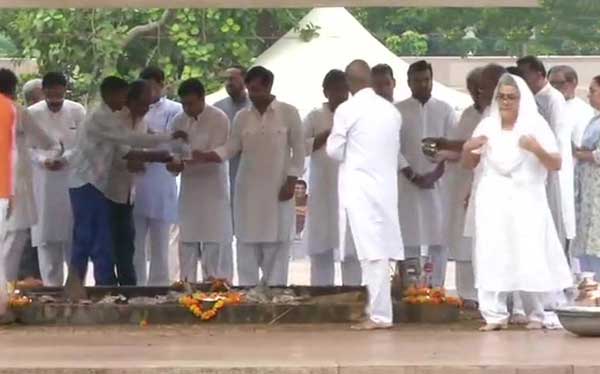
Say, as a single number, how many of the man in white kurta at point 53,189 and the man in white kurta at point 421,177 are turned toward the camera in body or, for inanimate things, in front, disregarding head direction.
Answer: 2

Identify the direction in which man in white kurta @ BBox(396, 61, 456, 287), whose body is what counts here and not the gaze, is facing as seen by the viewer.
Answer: toward the camera

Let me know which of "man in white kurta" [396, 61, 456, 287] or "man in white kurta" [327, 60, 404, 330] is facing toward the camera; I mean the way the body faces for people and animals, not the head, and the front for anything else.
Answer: "man in white kurta" [396, 61, 456, 287]

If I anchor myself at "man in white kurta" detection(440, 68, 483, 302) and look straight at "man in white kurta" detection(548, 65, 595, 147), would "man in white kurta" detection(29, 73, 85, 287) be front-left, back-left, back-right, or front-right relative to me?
back-left

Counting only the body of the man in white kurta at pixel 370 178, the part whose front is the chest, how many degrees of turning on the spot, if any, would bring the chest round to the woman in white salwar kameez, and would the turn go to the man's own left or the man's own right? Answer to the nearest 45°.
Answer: approximately 135° to the man's own right

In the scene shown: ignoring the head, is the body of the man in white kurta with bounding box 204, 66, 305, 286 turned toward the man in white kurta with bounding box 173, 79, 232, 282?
no

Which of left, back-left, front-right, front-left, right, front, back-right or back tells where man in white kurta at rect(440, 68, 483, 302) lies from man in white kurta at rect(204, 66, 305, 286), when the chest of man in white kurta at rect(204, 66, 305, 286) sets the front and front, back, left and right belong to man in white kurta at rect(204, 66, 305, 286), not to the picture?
left

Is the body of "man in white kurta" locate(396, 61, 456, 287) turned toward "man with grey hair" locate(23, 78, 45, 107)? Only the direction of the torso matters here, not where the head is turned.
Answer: no

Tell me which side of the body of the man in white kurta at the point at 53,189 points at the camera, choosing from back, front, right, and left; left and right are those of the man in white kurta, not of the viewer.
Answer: front

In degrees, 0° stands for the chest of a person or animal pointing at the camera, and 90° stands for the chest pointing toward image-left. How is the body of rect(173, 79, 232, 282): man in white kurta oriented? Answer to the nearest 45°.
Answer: approximately 45°

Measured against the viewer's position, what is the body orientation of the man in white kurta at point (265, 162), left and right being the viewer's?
facing the viewer

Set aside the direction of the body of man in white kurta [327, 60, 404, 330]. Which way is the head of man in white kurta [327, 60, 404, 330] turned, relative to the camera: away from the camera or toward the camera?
away from the camera

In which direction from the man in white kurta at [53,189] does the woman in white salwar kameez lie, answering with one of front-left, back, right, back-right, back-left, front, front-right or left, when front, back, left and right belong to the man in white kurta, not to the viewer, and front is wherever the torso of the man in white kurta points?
front-left
